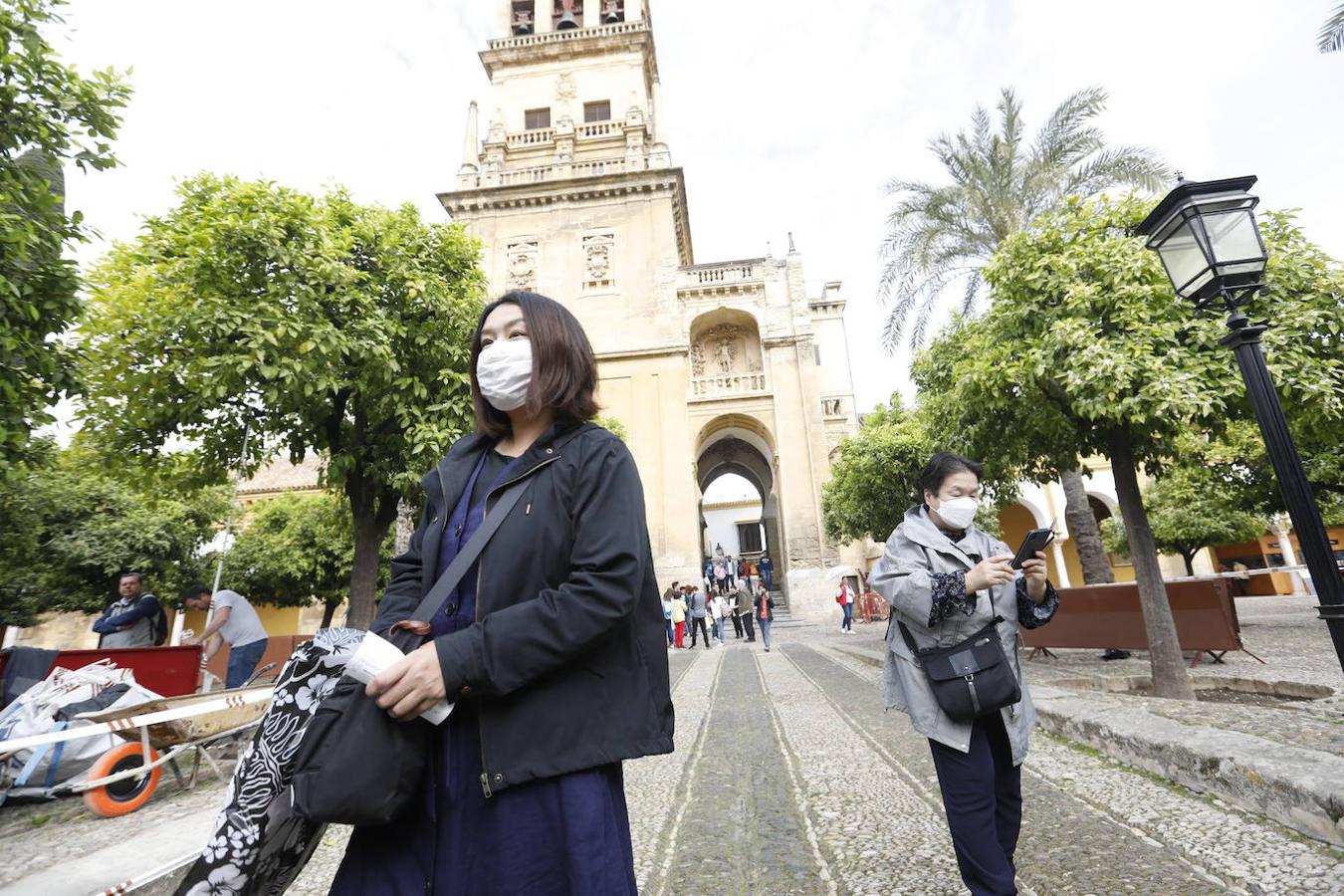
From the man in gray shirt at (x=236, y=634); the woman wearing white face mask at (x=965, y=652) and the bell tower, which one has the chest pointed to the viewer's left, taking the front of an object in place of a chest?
the man in gray shirt

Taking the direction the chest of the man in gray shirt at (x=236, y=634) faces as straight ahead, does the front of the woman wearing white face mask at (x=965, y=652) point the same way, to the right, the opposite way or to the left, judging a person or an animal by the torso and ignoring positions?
to the left

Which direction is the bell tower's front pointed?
toward the camera

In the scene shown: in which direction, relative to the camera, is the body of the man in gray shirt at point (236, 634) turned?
to the viewer's left

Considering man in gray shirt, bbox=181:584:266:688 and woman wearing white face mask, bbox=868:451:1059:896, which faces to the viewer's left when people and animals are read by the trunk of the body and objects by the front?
the man in gray shirt

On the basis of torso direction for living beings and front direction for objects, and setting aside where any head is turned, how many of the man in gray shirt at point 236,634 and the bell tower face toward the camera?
1

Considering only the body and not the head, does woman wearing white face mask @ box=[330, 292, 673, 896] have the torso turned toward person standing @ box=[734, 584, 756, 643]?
no

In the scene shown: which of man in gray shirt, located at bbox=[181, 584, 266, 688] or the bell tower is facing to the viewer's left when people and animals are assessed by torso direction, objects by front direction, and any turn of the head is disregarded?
the man in gray shirt

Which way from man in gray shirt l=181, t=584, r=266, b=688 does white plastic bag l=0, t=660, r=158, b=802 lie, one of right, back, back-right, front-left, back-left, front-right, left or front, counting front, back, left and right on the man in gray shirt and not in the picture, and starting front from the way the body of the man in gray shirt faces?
front-left

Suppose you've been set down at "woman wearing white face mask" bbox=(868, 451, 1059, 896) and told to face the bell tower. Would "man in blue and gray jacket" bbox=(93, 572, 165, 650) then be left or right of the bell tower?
left

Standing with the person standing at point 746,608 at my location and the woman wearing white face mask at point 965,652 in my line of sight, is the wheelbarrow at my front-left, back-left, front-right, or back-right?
front-right

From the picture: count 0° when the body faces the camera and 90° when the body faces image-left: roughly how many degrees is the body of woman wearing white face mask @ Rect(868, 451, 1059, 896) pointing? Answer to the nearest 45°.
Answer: approximately 315°

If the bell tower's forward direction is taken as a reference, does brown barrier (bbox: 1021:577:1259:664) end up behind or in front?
in front

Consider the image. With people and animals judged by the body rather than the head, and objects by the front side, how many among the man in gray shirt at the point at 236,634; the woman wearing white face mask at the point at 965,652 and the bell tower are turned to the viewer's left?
1

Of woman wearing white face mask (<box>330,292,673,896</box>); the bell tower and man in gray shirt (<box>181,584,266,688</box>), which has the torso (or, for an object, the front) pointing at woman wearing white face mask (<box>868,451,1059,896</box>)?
the bell tower

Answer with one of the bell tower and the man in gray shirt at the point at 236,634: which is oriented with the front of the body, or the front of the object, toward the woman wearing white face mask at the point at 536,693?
the bell tower

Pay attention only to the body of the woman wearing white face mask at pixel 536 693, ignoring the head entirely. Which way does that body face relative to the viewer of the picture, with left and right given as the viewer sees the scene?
facing the viewer and to the left of the viewer

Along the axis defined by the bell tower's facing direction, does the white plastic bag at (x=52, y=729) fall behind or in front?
in front

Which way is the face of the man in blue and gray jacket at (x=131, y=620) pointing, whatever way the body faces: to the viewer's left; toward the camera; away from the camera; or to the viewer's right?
toward the camera

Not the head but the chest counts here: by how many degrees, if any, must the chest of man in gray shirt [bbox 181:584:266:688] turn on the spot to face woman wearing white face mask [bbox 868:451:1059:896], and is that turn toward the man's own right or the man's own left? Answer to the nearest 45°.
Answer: approximately 90° to the man's own left

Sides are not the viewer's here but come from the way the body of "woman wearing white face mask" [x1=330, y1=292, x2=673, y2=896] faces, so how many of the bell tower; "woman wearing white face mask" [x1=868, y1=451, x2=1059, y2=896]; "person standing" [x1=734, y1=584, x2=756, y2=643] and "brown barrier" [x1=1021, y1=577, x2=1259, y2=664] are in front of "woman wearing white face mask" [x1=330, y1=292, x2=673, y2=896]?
0

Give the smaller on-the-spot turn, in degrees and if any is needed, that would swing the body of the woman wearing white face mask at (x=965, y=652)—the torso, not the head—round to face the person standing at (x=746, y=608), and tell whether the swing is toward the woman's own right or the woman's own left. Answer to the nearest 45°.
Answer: approximately 135° to the woman's own left
